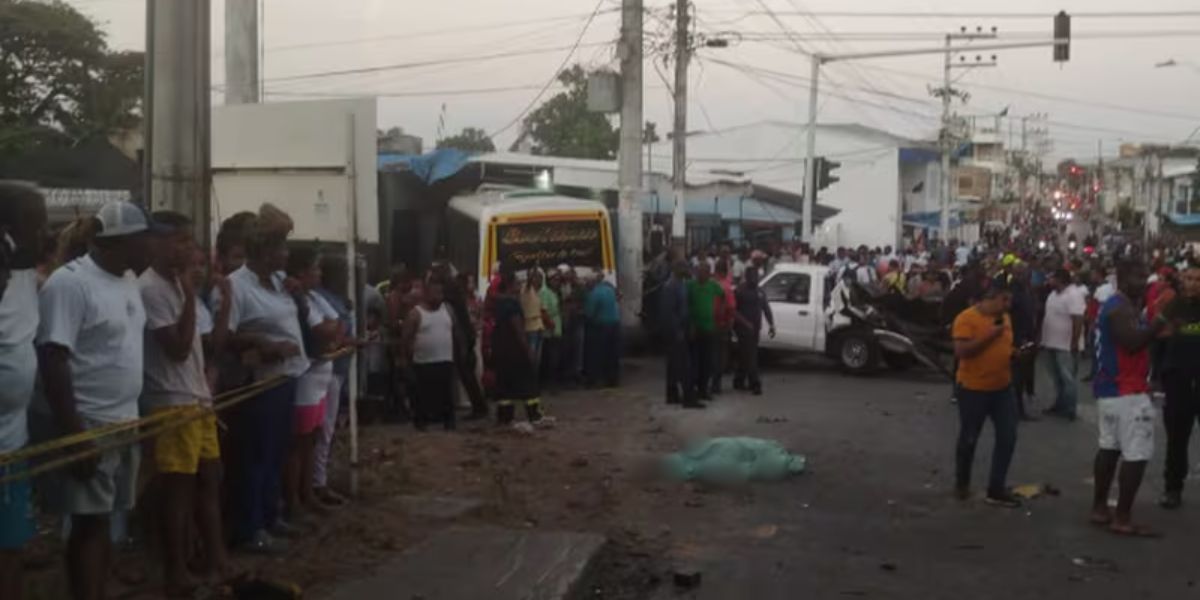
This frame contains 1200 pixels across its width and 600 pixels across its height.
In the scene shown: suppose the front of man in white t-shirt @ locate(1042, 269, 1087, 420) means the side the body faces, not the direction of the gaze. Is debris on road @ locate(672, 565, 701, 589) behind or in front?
in front

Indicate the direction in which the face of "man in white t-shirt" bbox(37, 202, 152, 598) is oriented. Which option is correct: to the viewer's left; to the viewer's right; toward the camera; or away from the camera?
to the viewer's right

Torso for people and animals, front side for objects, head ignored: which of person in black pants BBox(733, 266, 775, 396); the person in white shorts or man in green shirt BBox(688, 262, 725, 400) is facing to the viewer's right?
the person in white shorts
